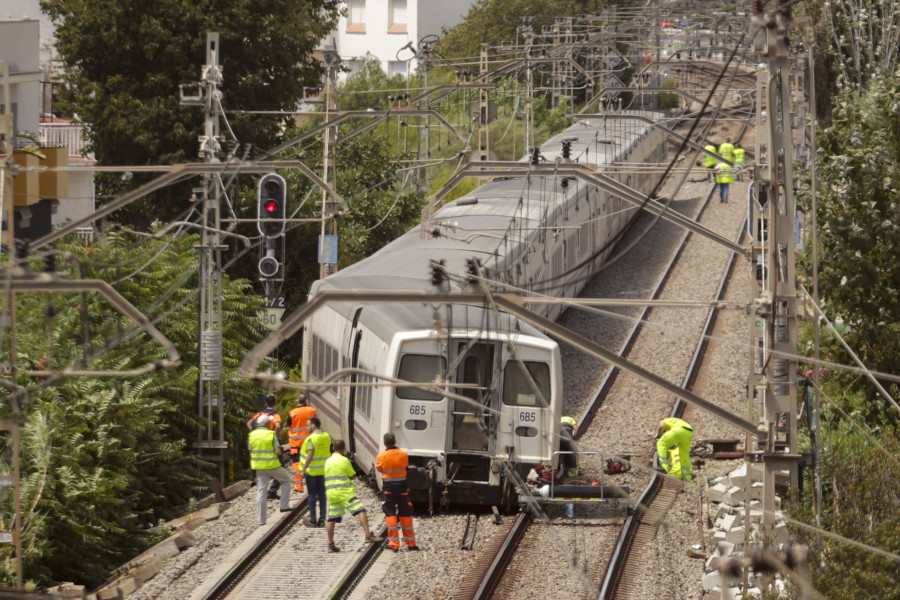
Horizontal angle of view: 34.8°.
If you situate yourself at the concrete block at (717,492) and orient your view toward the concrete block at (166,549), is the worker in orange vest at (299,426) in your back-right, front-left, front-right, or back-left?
front-right

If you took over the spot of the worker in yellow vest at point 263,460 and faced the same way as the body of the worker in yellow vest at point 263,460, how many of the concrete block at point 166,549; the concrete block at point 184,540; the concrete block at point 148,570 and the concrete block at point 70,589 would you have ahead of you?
0

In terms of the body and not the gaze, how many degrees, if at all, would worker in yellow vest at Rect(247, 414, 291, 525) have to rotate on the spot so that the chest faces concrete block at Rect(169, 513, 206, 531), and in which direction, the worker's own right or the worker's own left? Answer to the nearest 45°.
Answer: approximately 90° to the worker's own left

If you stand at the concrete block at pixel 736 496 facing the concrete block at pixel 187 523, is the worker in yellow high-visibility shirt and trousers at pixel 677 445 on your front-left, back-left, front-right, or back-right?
front-right

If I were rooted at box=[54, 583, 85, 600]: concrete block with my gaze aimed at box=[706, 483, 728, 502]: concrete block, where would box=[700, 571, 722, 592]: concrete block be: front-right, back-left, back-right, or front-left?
front-right

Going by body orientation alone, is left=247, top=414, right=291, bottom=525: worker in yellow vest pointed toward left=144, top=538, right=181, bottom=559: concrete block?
no

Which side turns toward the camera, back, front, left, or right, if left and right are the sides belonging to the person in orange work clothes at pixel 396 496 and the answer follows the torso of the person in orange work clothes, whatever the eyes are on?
back

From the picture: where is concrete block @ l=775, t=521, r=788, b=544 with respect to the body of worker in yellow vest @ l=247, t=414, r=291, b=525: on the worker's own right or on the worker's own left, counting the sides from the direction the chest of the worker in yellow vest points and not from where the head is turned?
on the worker's own right

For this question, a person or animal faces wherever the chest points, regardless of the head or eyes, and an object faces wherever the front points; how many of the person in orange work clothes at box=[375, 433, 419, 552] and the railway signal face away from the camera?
1

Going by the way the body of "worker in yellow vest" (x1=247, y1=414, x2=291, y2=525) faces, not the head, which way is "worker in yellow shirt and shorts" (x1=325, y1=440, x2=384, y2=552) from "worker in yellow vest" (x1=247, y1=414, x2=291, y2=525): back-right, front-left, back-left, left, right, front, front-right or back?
right

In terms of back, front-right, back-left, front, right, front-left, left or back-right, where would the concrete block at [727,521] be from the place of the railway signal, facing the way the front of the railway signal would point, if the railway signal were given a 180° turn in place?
back-right

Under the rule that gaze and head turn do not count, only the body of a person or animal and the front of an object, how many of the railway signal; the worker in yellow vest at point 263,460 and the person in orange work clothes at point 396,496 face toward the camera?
1

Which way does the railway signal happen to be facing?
toward the camera

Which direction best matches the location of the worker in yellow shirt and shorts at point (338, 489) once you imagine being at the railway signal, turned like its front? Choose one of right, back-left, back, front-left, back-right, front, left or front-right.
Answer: front

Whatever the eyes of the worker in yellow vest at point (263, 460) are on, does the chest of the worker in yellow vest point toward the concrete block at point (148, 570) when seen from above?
no

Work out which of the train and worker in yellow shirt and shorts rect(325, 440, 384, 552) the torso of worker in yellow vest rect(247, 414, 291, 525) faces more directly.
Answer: the train

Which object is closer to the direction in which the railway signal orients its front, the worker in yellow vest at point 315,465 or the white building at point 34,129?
the worker in yellow vest

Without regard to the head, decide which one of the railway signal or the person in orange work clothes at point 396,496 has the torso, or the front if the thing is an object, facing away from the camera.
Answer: the person in orange work clothes

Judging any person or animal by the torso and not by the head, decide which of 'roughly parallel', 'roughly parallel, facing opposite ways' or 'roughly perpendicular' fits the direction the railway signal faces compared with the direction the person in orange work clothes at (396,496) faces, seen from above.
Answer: roughly parallel, facing opposite ways

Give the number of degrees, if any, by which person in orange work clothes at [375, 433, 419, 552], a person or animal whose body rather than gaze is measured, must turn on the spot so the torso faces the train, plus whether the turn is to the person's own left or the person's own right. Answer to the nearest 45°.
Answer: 0° — they already face it

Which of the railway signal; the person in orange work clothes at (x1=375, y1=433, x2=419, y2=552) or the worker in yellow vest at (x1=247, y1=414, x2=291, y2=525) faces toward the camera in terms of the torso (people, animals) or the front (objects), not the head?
the railway signal

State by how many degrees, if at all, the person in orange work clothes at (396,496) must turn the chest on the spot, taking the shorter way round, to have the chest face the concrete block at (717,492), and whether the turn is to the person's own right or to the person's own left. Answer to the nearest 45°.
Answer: approximately 45° to the person's own right

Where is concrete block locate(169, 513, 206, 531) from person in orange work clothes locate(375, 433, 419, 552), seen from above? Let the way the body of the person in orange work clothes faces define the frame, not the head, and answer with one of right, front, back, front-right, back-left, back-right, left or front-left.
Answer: front-left
